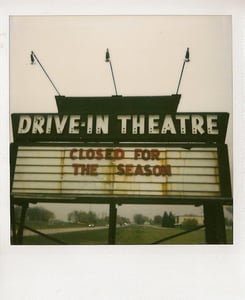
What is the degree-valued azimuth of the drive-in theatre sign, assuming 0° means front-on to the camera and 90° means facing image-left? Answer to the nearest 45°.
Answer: approximately 0°
